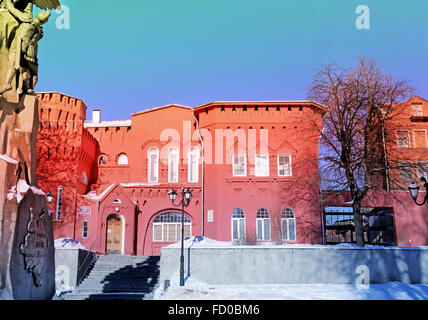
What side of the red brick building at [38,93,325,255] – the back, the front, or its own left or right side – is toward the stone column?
front

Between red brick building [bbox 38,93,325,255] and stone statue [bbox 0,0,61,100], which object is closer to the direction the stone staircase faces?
the stone statue

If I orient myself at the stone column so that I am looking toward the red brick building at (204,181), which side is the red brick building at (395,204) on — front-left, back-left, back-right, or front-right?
front-right

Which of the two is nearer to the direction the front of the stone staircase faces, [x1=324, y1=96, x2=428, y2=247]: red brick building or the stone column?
the stone column

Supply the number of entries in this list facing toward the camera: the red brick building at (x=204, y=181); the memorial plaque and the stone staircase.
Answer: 3

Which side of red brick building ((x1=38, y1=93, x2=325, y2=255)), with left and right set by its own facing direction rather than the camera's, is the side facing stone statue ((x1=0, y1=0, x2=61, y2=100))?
front

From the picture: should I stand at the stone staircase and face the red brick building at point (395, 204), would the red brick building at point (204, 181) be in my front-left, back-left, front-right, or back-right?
front-left

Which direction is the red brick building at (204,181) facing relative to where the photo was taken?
toward the camera

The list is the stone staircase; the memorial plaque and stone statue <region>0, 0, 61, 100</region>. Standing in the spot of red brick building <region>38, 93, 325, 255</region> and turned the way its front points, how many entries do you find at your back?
0

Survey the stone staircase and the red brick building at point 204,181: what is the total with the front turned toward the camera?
2

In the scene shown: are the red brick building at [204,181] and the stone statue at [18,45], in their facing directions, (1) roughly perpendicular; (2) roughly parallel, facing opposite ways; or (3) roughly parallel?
roughly perpendicular

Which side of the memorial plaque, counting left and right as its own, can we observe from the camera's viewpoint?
front

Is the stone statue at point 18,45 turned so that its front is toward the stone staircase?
no

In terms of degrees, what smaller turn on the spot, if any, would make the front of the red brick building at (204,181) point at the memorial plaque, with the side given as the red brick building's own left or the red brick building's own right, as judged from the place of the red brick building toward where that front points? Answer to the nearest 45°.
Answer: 0° — it already faces it
